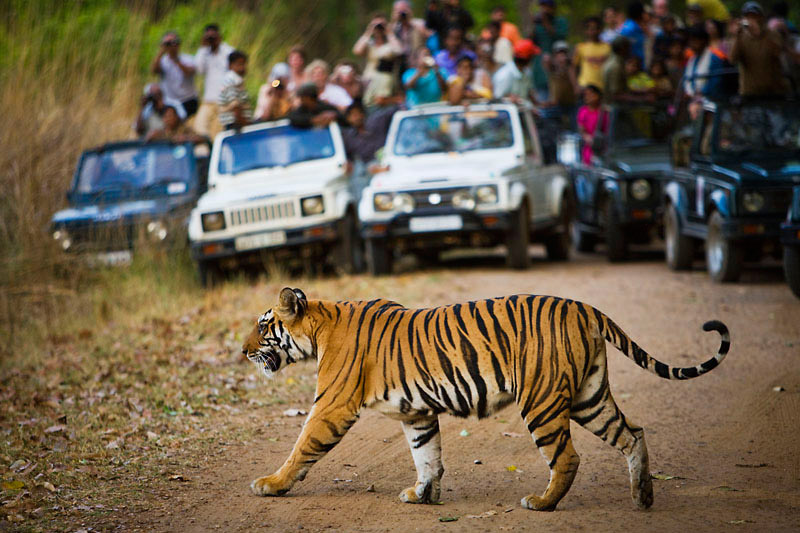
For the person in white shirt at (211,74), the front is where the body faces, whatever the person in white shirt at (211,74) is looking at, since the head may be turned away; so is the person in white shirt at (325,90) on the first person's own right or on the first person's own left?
on the first person's own left

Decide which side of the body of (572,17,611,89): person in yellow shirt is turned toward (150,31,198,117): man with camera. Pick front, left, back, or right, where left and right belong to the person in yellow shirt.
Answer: right

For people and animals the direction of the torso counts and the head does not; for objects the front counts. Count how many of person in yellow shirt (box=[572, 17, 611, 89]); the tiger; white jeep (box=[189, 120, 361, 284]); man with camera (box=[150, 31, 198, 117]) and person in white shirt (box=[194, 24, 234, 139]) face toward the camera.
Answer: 4

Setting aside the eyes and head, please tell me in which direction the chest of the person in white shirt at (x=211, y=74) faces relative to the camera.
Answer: toward the camera

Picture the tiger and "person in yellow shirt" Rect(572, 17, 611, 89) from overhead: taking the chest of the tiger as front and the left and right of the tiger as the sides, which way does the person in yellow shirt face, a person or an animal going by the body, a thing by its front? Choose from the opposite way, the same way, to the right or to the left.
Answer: to the left

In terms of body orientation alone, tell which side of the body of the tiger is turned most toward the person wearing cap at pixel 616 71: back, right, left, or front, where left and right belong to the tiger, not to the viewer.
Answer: right

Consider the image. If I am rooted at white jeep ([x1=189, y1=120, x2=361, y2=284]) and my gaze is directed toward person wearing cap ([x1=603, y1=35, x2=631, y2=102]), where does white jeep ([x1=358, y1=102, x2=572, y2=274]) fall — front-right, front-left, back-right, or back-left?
front-right

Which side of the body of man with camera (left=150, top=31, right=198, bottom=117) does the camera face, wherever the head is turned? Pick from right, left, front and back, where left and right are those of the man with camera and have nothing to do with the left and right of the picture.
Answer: front

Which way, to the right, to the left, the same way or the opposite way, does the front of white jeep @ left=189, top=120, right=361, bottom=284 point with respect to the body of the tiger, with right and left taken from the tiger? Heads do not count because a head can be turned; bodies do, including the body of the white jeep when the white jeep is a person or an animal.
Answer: to the left

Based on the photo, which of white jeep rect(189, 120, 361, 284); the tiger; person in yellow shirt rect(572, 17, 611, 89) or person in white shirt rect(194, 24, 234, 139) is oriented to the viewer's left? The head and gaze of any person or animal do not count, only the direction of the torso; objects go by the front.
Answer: the tiger

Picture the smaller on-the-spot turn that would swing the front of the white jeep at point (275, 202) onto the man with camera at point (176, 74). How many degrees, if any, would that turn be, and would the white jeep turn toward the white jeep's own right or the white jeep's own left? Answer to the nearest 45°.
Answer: approximately 180°

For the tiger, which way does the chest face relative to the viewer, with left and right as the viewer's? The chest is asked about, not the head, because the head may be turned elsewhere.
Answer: facing to the left of the viewer

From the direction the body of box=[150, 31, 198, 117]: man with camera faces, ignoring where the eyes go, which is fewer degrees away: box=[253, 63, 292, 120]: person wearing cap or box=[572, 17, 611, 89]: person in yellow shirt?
the person wearing cap
